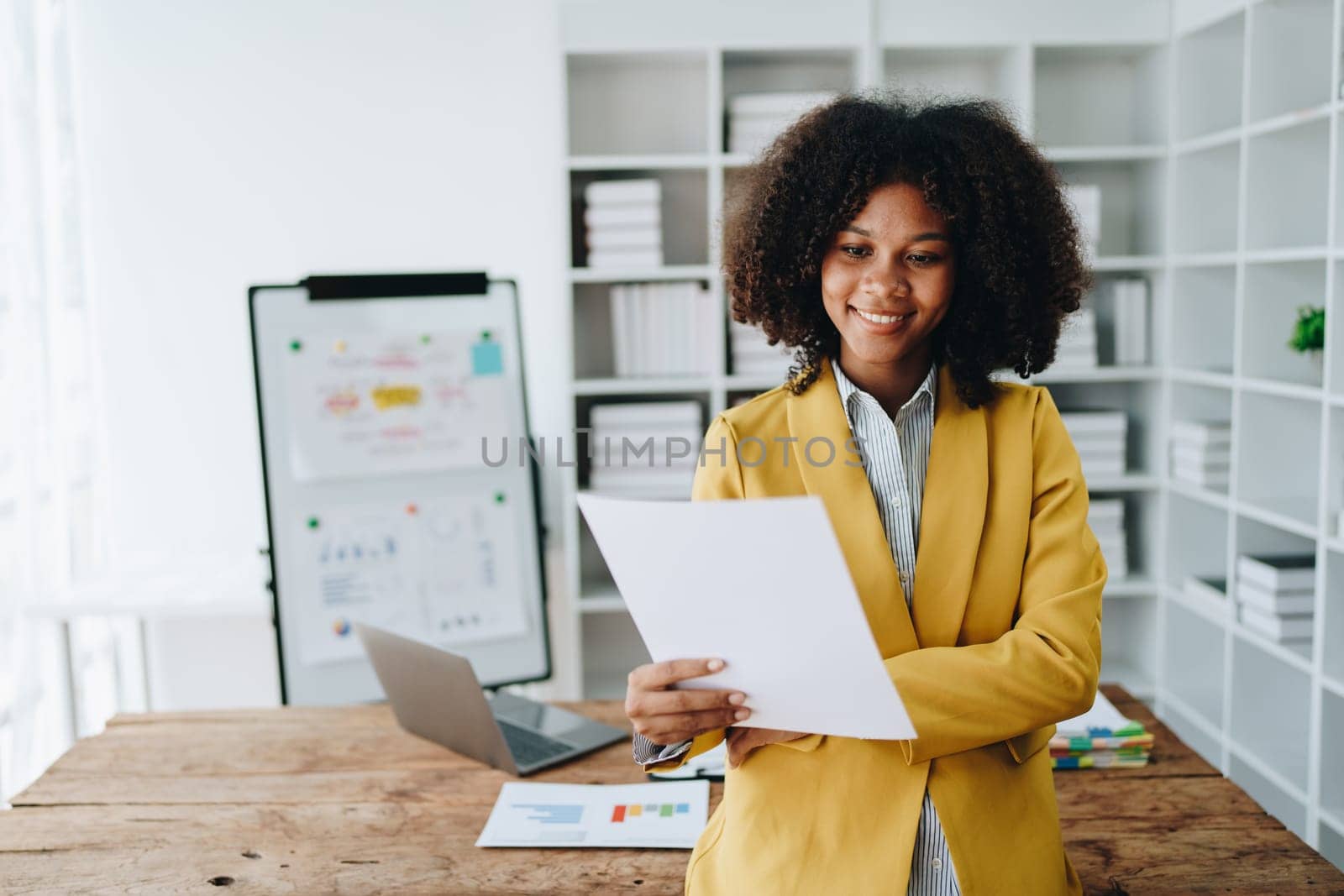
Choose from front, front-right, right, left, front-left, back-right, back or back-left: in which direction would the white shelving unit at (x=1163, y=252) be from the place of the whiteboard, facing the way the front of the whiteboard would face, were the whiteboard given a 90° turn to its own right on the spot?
back

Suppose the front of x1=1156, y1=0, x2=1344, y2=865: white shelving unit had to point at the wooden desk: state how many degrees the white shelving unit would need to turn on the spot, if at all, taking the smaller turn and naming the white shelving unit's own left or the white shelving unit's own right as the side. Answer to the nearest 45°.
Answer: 0° — it already faces it

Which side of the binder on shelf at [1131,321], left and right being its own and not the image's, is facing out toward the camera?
front

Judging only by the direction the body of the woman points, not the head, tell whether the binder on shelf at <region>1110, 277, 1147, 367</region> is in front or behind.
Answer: behind

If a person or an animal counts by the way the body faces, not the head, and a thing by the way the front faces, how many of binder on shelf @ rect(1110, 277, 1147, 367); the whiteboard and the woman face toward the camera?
3

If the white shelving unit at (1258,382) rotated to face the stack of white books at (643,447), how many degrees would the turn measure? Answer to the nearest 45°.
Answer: approximately 45° to its right

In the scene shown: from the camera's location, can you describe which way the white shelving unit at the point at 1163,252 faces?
facing the viewer

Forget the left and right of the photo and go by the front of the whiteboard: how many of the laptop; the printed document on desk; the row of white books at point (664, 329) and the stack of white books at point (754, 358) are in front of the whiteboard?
2

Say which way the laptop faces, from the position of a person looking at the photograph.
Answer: facing away from the viewer and to the right of the viewer

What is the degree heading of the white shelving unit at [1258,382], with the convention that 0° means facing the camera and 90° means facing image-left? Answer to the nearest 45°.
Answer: approximately 45°

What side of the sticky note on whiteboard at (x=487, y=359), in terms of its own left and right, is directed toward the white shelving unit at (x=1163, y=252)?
left

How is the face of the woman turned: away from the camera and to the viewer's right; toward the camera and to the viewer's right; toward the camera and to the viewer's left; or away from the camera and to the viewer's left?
toward the camera and to the viewer's left

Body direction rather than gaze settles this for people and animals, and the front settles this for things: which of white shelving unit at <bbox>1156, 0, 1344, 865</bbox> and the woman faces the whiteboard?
the white shelving unit

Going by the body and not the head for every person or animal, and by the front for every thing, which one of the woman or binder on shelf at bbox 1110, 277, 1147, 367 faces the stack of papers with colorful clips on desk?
the binder on shelf

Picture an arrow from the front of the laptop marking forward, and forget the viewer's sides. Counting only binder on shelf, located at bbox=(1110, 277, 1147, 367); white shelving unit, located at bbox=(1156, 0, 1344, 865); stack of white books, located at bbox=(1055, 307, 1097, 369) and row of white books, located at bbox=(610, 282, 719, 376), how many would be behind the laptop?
0

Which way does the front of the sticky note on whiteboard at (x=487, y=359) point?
toward the camera

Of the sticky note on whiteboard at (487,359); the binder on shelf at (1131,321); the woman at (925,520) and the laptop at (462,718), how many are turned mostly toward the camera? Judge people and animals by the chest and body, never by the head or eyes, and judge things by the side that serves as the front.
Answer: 3
